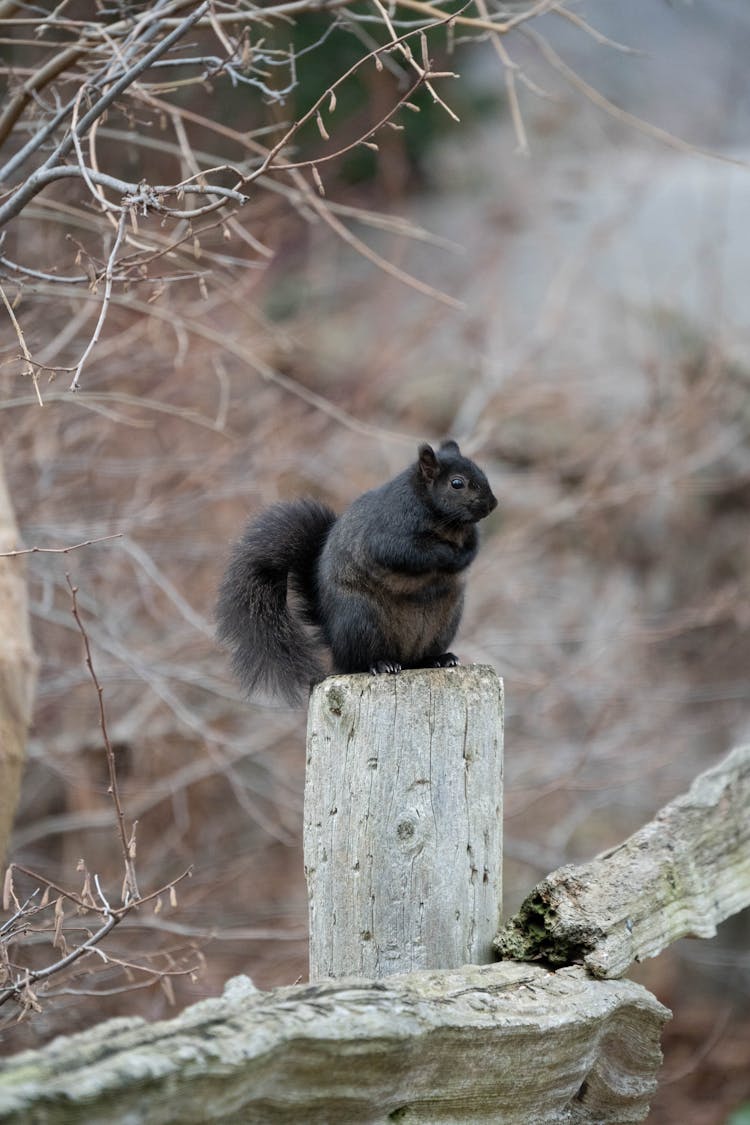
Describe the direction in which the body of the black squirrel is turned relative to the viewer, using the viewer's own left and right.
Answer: facing the viewer and to the right of the viewer
